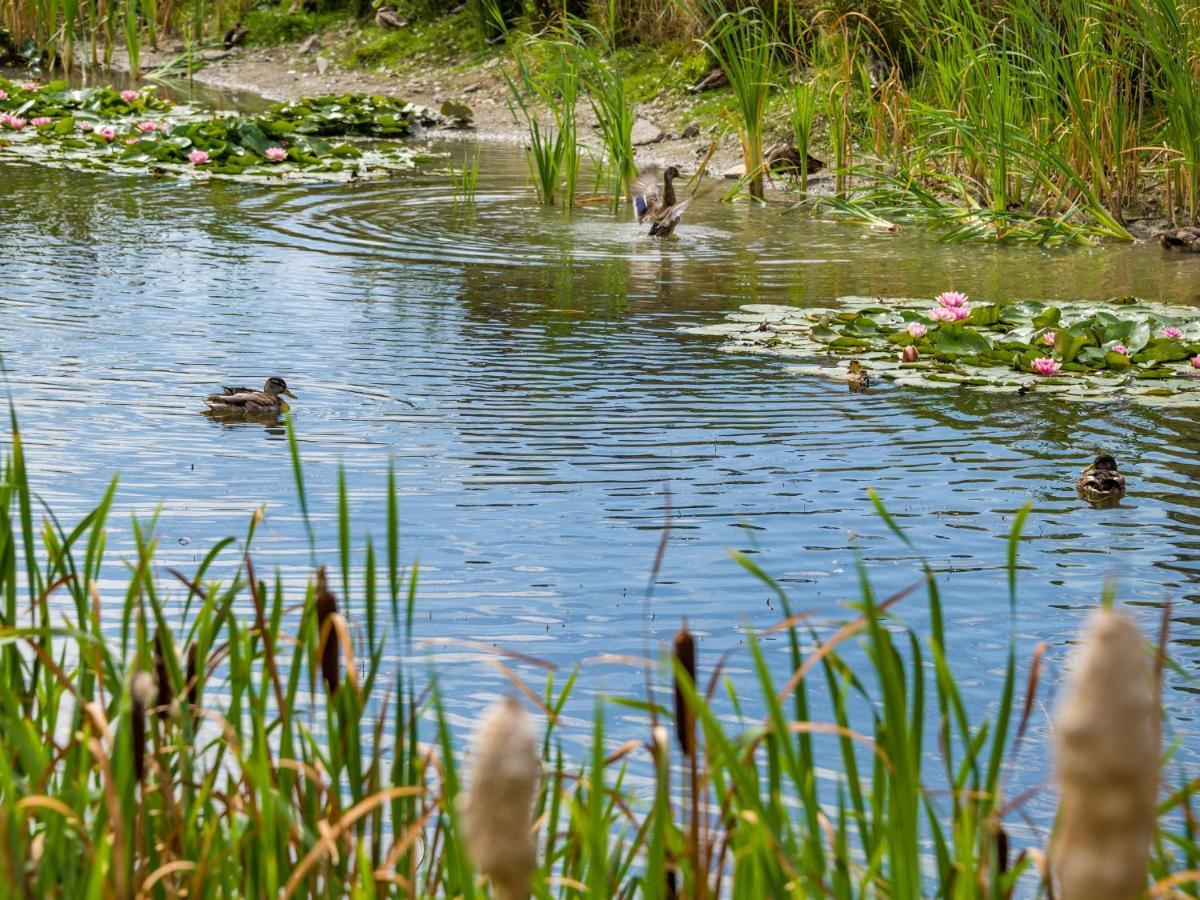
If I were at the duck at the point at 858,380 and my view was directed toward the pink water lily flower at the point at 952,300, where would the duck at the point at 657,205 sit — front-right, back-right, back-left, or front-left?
front-left

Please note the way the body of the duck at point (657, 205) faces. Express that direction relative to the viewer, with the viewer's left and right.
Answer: facing away from the viewer and to the right of the viewer

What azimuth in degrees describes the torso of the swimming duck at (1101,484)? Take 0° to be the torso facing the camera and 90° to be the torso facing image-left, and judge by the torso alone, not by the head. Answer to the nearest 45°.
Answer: approximately 180°

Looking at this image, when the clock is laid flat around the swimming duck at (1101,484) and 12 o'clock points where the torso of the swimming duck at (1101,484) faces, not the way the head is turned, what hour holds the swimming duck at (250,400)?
the swimming duck at (250,400) is roughly at 9 o'clock from the swimming duck at (1101,484).

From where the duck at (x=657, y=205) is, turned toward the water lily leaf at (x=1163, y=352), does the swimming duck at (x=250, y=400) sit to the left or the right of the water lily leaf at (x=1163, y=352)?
right

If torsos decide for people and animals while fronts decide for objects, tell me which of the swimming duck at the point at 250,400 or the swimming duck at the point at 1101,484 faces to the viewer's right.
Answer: the swimming duck at the point at 250,400

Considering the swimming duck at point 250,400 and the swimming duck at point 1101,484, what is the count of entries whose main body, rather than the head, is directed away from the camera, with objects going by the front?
1

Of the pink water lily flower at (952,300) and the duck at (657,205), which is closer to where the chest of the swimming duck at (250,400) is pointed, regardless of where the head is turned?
the pink water lily flower

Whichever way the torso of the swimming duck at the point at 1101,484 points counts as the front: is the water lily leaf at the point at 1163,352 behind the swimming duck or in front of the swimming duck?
in front

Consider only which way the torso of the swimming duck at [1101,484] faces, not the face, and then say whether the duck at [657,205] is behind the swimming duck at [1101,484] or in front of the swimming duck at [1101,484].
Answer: in front

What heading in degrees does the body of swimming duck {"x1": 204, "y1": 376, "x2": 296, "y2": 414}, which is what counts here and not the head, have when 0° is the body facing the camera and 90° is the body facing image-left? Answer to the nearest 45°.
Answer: approximately 270°
